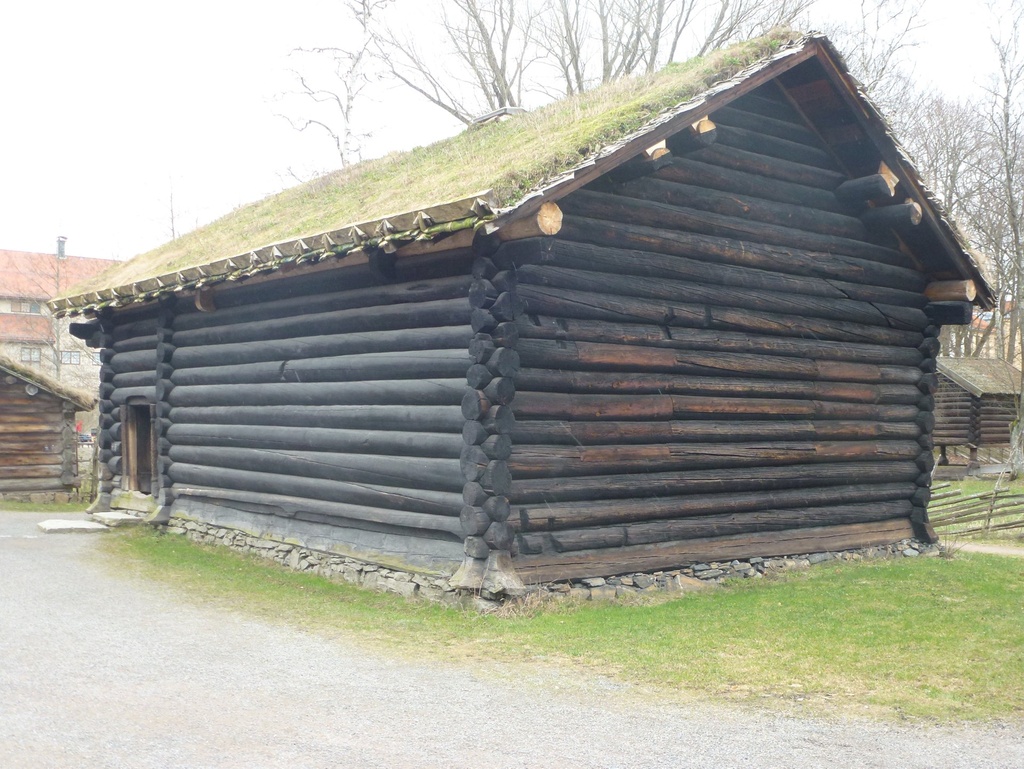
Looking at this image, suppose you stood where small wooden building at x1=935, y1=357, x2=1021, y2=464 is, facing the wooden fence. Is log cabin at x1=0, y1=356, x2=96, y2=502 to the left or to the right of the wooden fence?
right

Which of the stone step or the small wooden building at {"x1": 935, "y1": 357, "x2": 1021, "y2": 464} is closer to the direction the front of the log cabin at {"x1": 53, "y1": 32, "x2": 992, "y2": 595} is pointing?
the stone step

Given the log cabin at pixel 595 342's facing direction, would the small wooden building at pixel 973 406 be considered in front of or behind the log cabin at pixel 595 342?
behind

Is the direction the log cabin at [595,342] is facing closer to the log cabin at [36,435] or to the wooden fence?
the log cabin

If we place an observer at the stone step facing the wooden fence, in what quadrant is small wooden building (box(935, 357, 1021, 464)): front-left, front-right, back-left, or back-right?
front-left

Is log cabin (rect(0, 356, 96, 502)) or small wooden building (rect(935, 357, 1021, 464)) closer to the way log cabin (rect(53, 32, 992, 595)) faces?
the log cabin

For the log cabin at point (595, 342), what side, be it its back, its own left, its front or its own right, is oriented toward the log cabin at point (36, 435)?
right
